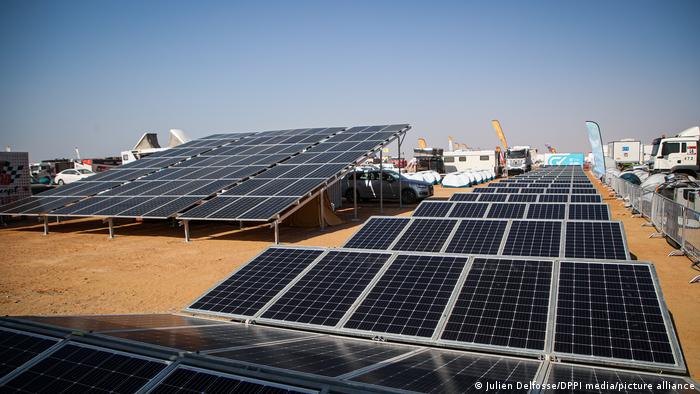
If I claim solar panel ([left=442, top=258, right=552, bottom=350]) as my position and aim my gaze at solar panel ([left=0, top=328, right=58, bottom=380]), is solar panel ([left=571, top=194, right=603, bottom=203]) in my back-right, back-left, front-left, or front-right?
back-right

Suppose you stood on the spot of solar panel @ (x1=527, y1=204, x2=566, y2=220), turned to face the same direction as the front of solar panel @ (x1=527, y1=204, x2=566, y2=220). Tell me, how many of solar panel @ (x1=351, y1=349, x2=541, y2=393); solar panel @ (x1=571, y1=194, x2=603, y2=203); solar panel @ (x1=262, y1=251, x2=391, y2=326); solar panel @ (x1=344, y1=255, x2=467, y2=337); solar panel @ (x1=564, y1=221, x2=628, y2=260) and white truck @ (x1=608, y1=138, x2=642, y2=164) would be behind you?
2

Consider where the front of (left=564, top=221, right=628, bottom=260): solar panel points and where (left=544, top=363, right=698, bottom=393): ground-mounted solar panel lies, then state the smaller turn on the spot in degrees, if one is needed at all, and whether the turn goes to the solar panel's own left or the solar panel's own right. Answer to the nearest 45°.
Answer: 0° — it already faces it

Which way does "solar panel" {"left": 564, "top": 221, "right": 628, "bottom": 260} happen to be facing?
toward the camera

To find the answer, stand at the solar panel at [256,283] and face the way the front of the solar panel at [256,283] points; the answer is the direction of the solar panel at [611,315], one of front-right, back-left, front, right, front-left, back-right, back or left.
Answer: left

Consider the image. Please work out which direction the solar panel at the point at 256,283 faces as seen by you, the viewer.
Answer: facing the viewer and to the left of the viewer

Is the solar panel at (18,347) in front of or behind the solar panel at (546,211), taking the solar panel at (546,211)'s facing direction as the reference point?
in front

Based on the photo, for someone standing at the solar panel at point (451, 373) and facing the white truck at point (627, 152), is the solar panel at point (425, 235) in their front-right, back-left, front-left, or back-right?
front-left

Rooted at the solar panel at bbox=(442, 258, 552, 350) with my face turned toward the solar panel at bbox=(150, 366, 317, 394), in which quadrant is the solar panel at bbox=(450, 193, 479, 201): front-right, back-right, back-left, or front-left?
back-right

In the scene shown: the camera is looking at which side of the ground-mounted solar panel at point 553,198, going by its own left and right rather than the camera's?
front

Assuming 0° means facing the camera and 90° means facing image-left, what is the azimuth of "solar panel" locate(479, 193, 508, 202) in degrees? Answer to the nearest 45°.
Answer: approximately 0°

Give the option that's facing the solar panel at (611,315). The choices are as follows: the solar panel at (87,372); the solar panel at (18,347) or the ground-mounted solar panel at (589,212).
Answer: the ground-mounted solar panel

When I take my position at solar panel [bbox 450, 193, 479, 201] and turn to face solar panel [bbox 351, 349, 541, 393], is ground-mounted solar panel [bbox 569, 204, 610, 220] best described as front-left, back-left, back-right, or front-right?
front-left

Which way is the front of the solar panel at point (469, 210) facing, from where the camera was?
facing the viewer

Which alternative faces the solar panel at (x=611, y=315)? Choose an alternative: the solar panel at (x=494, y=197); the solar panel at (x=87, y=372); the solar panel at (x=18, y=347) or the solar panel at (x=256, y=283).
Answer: the solar panel at (x=494, y=197)

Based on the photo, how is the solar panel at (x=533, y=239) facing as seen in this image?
toward the camera

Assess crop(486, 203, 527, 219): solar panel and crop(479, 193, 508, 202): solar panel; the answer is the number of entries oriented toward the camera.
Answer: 2

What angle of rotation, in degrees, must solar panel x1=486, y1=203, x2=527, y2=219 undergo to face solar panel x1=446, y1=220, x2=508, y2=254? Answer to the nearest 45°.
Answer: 0° — it already faces it

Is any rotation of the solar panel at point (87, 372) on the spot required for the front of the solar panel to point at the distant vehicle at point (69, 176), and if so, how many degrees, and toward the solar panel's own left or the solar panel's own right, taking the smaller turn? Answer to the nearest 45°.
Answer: approximately 135° to the solar panel's own right
